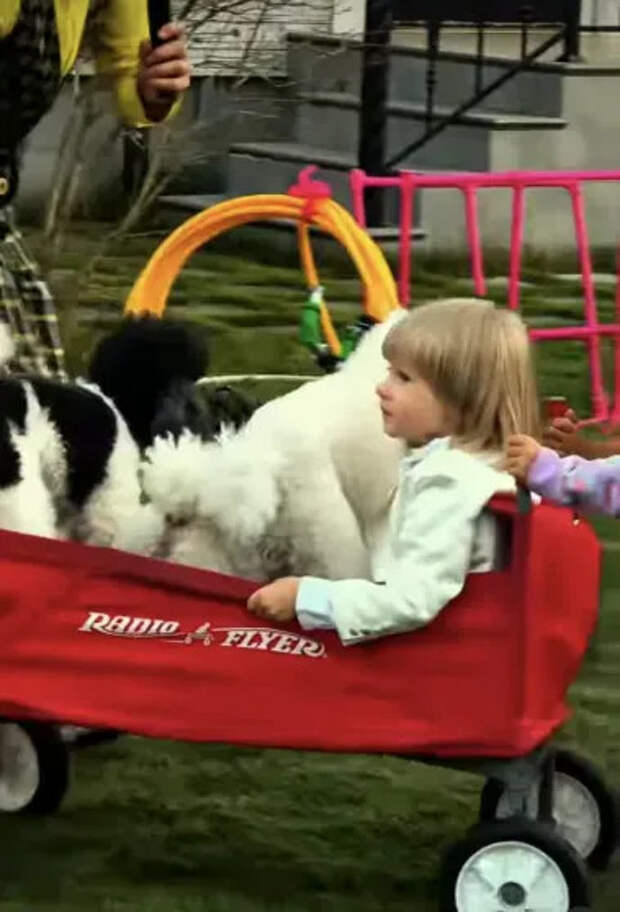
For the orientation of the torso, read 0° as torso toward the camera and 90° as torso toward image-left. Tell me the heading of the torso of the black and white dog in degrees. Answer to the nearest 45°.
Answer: approximately 270°
